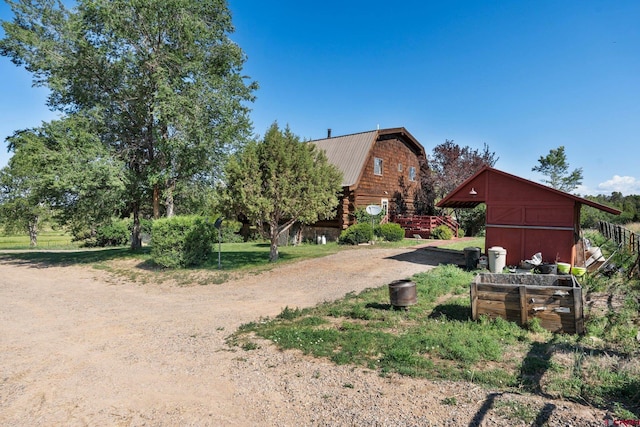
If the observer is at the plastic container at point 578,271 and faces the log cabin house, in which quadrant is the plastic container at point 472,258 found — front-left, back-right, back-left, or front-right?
front-left

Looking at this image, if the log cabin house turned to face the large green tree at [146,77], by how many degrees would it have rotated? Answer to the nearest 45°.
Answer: approximately 90° to its right

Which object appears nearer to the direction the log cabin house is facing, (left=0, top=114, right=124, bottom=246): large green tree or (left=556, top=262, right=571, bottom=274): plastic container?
the plastic container

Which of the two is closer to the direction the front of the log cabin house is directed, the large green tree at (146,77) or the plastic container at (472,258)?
the plastic container

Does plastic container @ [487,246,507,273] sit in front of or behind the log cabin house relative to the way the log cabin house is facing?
in front

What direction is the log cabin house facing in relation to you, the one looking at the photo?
facing the viewer and to the right of the viewer

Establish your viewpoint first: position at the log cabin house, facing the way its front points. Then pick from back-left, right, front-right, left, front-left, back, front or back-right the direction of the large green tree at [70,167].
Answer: right

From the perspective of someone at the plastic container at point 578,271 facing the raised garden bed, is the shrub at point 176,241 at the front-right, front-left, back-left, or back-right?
front-right

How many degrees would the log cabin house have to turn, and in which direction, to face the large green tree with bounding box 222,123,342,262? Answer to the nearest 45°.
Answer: approximately 45° to its right

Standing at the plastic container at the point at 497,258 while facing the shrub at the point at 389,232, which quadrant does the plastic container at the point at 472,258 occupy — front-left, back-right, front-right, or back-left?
front-left
